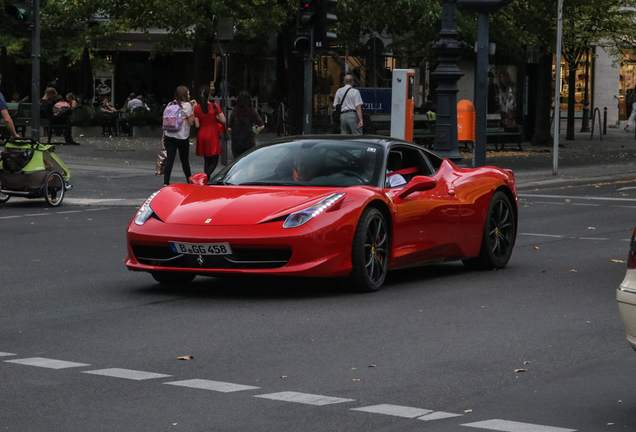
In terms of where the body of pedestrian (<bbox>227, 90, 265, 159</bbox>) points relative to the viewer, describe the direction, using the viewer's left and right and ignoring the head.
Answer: facing away from the viewer

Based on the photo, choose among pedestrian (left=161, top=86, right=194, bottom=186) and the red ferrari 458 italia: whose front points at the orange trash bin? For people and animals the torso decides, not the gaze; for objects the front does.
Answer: the pedestrian

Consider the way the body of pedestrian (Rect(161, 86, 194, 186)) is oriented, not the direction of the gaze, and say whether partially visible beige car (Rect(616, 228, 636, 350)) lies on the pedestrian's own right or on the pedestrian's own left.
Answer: on the pedestrian's own right

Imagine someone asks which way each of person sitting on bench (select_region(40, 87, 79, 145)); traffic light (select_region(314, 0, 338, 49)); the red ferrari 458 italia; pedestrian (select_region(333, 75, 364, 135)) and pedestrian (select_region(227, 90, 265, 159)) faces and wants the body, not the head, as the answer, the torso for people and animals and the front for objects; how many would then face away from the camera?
2

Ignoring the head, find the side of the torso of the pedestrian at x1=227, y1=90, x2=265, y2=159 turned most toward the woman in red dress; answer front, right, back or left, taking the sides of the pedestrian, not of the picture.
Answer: left

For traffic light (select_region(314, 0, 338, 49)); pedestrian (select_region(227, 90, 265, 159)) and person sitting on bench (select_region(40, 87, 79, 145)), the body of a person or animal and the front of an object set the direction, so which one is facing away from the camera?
pedestrian (select_region(227, 90, 265, 159))

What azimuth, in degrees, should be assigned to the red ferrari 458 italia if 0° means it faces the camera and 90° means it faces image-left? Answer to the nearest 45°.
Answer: approximately 45°

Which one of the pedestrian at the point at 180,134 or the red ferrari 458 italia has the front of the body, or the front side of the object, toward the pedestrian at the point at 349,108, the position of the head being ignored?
the pedestrian at the point at 180,134
